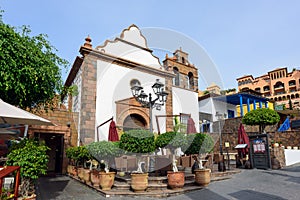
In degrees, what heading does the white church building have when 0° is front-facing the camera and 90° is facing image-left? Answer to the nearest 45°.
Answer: approximately 315°

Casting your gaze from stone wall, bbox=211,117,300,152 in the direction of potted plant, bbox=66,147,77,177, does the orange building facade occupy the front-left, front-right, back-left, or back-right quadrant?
back-right

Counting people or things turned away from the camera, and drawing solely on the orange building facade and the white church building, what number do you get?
0

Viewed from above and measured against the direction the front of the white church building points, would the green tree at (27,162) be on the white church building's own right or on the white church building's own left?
on the white church building's own right

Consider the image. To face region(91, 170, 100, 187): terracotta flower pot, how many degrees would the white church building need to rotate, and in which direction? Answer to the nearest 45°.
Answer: approximately 45° to its right

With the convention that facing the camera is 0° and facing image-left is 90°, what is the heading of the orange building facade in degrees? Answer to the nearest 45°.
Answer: approximately 45°

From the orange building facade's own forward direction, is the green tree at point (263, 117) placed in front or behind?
in front

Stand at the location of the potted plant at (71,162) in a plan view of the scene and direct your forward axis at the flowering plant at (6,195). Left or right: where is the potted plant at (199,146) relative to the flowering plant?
left

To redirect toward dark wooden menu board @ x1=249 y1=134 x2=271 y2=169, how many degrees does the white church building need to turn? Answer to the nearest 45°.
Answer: approximately 45° to its left

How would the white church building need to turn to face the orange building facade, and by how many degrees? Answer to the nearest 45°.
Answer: approximately 90° to its left
